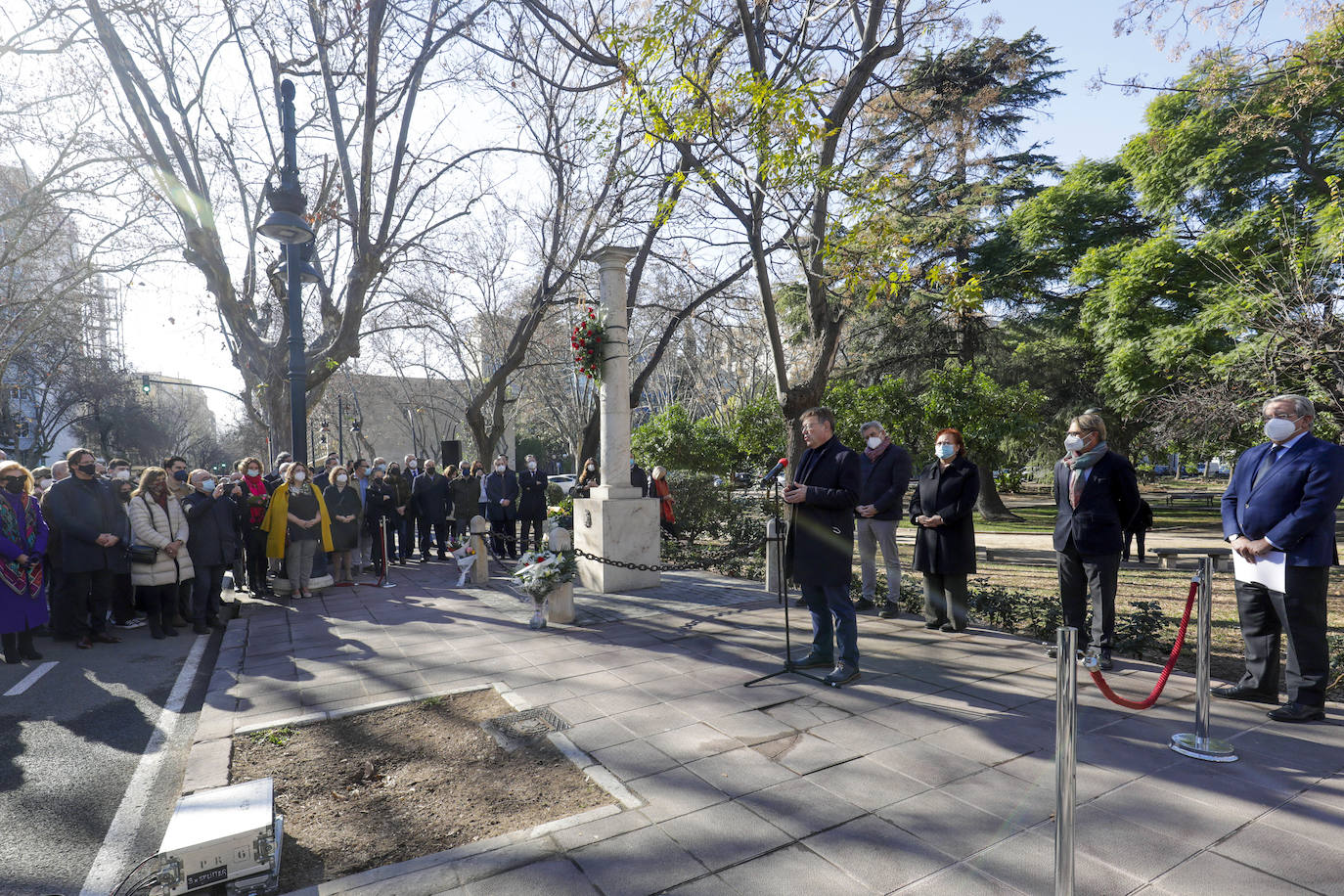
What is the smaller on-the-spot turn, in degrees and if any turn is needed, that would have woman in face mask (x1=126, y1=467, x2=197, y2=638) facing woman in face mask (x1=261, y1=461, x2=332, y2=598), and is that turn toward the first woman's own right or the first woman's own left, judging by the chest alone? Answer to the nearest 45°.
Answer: approximately 90° to the first woman's own left

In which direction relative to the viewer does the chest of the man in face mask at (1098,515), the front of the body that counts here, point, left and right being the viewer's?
facing the viewer and to the left of the viewer

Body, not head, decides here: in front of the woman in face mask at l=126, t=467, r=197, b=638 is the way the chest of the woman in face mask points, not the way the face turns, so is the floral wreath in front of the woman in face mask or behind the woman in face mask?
in front

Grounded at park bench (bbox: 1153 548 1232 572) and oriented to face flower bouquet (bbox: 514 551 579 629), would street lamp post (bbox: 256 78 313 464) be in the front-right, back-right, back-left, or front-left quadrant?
front-right

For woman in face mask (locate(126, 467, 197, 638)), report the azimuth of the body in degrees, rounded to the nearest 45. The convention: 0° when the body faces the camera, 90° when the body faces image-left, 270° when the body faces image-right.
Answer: approximately 315°

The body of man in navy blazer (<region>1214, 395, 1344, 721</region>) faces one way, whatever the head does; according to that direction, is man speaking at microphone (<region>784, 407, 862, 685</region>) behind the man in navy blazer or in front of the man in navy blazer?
in front

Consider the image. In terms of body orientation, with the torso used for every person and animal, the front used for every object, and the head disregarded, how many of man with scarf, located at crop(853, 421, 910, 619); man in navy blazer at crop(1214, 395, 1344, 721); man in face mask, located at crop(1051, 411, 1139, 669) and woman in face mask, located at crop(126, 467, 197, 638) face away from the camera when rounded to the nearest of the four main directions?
0

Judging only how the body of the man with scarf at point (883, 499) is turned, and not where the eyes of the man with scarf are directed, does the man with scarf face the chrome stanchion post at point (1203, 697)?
no

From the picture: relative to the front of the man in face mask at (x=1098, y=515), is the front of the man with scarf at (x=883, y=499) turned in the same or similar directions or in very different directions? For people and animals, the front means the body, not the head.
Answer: same or similar directions

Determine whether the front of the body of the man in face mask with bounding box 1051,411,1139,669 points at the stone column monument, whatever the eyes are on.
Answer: no

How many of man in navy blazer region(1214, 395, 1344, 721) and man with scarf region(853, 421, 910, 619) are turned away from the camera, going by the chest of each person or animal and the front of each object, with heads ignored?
0

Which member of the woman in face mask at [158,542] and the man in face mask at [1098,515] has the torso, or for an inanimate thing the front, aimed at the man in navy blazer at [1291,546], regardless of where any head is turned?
the woman in face mask

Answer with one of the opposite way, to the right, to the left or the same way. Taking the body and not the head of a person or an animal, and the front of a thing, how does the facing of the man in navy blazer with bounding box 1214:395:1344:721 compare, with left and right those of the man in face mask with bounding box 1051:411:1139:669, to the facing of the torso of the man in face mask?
the same way

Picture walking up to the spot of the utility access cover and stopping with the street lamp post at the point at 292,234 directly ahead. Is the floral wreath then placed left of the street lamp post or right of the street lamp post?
right

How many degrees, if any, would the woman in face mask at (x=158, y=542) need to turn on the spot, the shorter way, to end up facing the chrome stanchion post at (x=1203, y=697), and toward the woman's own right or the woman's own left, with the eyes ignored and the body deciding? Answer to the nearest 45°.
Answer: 0° — they already face it

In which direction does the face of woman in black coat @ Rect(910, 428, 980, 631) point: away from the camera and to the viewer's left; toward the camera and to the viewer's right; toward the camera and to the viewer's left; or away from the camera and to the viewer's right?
toward the camera and to the viewer's left

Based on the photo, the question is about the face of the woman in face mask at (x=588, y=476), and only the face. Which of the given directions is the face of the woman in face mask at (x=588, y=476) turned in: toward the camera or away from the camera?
toward the camera
